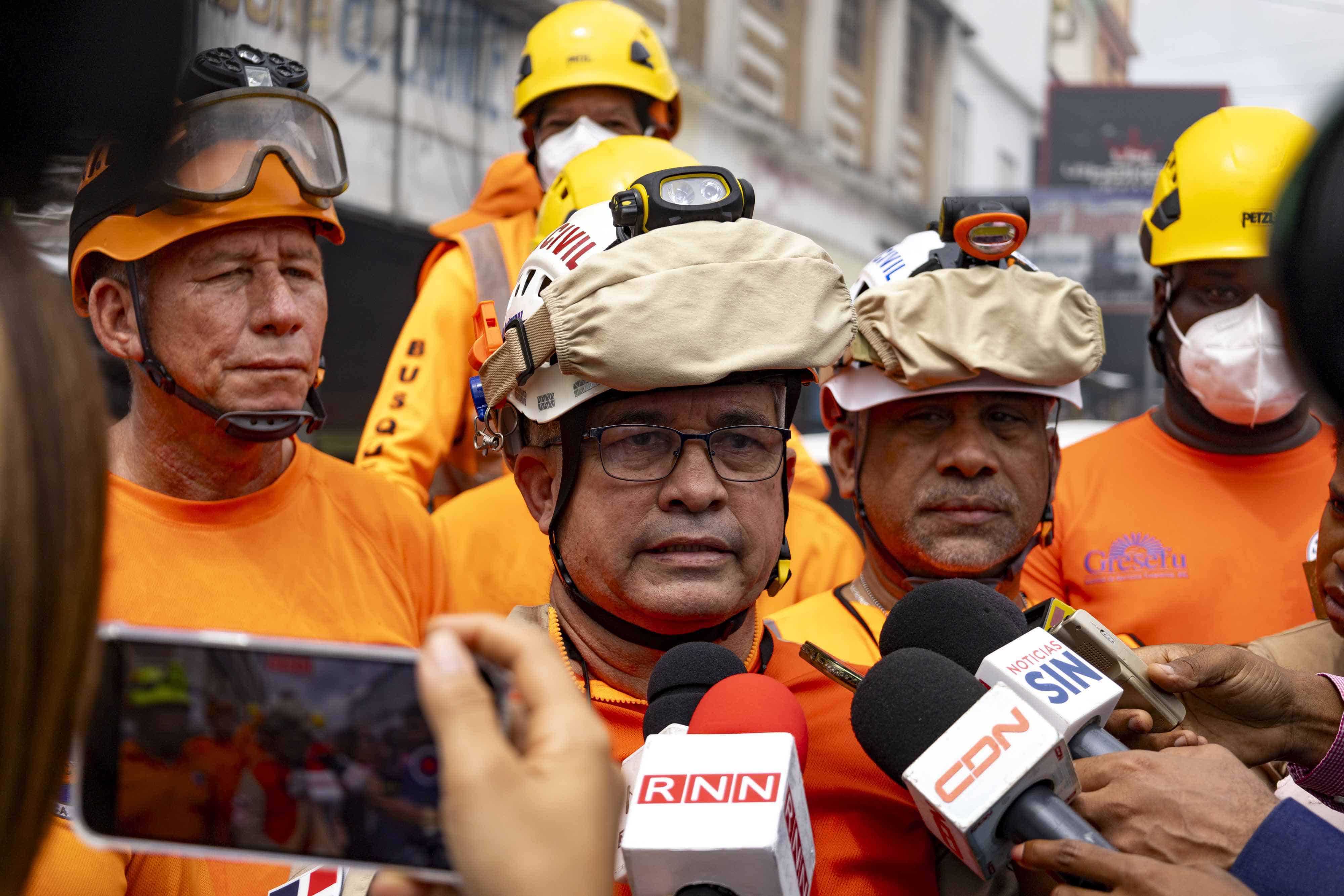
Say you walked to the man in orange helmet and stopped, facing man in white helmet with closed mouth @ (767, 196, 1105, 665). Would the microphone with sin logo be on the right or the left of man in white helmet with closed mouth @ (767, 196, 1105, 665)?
right

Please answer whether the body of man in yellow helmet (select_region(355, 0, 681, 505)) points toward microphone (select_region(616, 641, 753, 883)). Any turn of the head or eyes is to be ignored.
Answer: yes

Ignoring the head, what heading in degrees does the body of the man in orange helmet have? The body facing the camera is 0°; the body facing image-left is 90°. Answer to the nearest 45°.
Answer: approximately 315°

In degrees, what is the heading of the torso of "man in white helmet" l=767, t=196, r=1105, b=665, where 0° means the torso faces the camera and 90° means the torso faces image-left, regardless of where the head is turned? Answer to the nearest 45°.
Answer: approximately 0°

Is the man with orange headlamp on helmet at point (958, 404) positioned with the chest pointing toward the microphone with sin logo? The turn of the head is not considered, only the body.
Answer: yes

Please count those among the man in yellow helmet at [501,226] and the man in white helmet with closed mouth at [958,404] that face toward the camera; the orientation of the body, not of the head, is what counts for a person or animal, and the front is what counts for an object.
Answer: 2

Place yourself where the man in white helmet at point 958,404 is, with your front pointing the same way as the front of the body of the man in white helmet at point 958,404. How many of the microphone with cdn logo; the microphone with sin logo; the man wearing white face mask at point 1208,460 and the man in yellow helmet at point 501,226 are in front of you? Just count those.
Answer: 2

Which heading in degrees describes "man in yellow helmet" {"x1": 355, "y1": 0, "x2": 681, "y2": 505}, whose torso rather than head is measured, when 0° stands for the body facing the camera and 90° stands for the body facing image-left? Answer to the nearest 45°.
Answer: approximately 0°

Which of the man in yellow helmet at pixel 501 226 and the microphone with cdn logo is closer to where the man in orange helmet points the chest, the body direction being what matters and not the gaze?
the microphone with cdn logo
